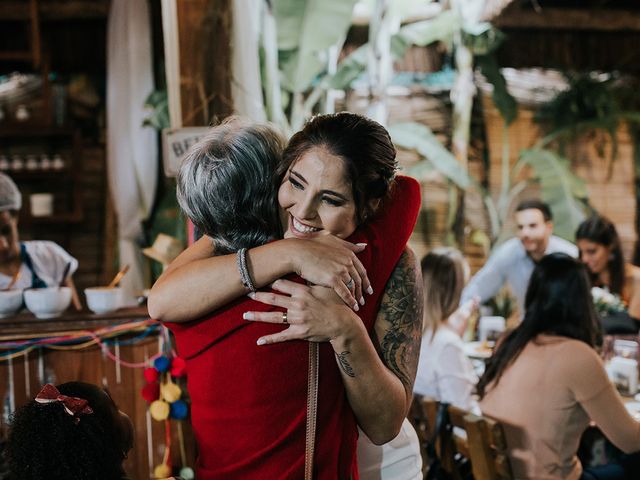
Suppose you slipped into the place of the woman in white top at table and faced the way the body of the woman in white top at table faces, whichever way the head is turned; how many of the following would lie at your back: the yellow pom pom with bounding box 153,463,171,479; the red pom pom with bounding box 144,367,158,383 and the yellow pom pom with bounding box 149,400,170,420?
3

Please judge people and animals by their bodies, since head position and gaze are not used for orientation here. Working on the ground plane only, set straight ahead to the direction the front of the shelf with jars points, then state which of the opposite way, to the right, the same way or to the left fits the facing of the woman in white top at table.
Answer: to the left

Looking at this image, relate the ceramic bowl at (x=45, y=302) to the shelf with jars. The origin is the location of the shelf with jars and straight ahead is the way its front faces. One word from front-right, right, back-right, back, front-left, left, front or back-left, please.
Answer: front

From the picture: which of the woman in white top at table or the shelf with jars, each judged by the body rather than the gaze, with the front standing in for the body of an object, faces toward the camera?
the shelf with jars

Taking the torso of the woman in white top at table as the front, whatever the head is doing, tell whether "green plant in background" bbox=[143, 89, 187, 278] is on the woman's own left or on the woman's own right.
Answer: on the woman's own left

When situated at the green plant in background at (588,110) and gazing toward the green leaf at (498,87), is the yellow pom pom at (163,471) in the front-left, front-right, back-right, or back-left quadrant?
front-left

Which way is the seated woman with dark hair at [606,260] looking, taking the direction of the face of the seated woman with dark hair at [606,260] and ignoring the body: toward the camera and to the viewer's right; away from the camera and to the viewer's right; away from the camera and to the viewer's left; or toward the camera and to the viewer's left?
toward the camera and to the viewer's left

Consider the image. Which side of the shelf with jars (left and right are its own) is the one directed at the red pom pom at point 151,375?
front

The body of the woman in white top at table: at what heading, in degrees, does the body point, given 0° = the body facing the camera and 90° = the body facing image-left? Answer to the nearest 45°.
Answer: approximately 225°

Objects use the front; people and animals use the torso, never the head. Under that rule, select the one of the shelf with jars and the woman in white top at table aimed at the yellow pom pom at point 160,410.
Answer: the shelf with jars

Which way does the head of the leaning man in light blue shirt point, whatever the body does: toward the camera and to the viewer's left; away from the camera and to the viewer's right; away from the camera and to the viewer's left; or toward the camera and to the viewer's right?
toward the camera and to the viewer's left

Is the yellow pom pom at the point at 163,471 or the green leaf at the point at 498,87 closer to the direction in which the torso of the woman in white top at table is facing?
the green leaf

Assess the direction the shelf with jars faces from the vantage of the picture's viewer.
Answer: facing the viewer
